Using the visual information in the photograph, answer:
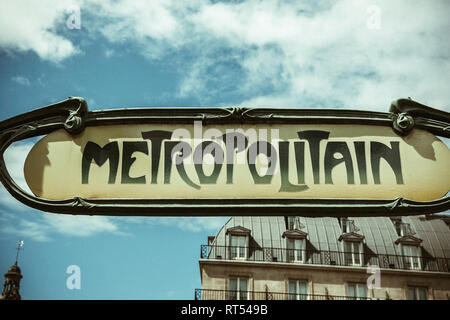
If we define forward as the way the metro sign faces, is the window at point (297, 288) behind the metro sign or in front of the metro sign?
behind

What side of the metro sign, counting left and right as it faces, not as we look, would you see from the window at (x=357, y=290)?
back

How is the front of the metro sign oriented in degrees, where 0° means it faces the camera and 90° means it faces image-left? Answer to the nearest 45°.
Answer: approximately 0°

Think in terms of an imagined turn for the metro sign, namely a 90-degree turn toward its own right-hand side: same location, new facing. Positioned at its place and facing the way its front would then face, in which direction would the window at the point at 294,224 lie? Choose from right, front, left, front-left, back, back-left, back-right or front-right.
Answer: right

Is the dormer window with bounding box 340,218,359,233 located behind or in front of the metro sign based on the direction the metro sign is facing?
behind

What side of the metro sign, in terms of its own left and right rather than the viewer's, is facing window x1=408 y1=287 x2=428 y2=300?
back

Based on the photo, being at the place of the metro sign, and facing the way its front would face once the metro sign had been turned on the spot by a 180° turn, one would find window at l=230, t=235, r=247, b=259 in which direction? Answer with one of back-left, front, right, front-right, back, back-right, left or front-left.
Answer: front

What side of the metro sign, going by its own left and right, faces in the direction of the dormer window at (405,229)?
back
